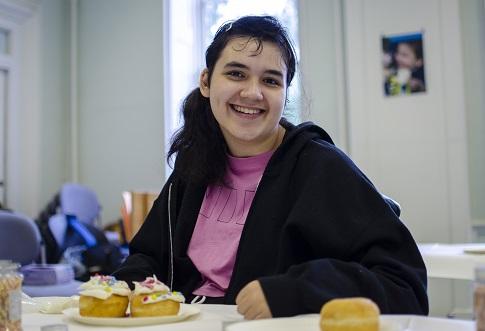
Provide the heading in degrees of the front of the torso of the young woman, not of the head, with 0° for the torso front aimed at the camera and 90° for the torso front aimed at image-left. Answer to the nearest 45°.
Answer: approximately 45°

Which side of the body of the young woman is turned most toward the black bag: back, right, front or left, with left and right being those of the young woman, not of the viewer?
right

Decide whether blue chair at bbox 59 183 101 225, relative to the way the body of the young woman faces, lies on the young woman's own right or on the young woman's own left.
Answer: on the young woman's own right

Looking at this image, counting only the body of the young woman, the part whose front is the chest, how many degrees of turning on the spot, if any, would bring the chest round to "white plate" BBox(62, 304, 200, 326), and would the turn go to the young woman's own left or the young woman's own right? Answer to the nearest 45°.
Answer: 0° — they already face it

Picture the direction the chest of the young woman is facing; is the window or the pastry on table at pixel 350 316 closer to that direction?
the pastry on table

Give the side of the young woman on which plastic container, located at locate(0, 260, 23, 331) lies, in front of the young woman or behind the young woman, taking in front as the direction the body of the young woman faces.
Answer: in front

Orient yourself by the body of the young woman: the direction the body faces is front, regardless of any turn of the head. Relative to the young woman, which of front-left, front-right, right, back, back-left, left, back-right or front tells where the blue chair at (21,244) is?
right

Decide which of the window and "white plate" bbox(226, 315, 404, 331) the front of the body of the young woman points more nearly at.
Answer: the white plate

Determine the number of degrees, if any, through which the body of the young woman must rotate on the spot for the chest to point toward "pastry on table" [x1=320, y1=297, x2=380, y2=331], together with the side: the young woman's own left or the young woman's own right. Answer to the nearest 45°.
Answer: approximately 45° to the young woman's own left
